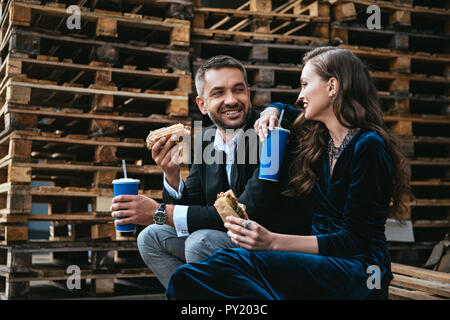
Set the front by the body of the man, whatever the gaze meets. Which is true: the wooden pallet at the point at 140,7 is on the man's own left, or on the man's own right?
on the man's own right

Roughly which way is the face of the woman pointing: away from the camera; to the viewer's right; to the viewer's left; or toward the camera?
to the viewer's left

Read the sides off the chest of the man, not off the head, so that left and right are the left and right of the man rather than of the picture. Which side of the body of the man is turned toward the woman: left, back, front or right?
left

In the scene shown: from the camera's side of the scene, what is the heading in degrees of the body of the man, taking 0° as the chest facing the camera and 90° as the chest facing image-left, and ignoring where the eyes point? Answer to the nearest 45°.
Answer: approximately 45°
